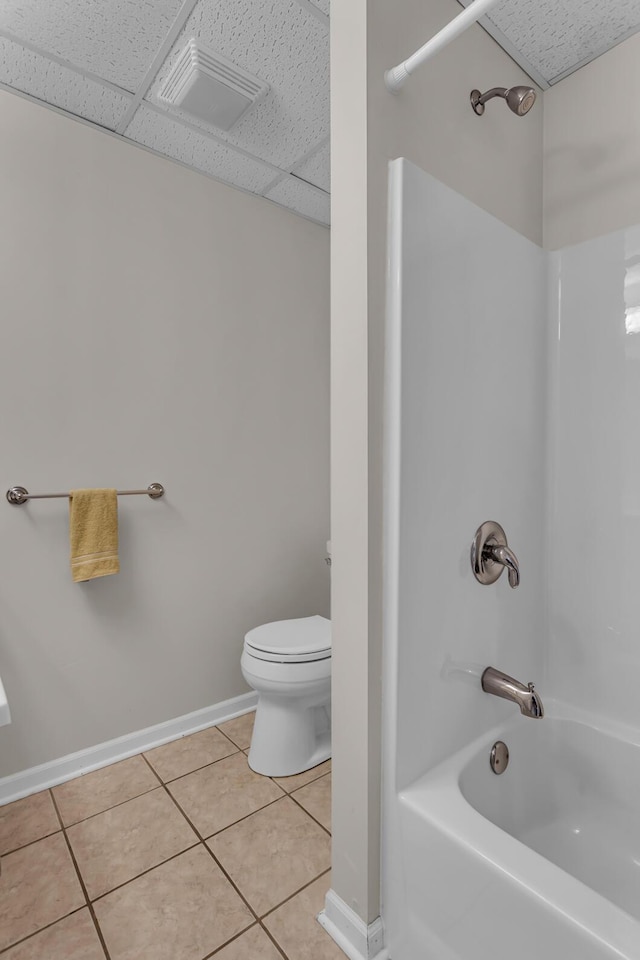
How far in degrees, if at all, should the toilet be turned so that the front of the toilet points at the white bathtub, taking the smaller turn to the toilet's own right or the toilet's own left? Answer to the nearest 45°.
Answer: approximately 90° to the toilet's own left

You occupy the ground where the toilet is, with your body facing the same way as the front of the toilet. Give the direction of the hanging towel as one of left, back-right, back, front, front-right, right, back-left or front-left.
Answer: front-right

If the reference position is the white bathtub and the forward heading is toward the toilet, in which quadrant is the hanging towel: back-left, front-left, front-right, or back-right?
front-left

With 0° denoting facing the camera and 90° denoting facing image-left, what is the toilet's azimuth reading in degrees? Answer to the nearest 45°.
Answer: approximately 45°

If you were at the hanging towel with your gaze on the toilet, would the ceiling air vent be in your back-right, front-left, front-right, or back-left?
front-right
